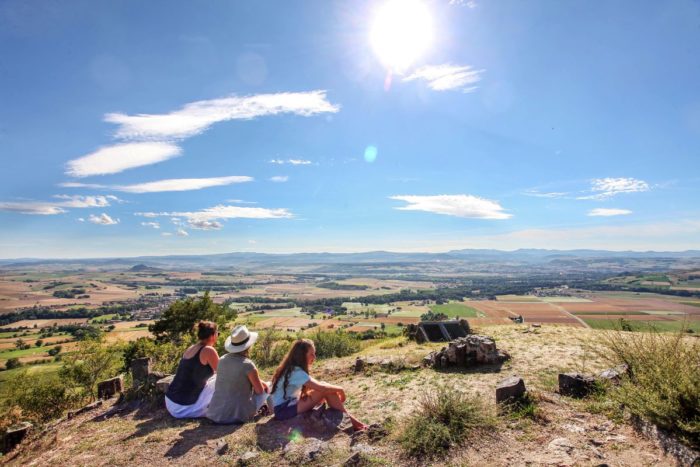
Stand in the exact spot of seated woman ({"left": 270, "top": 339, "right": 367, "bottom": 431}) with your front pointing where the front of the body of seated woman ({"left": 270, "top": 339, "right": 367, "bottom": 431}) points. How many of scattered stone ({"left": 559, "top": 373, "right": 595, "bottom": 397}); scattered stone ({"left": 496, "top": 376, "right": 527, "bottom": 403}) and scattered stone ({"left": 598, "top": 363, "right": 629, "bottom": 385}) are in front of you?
3

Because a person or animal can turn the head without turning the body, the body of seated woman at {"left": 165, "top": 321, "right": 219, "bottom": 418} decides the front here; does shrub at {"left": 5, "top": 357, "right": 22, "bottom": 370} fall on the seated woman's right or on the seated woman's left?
on the seated woman's left

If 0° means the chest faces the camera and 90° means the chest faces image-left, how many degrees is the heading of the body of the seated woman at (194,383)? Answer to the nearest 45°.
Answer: approximately 225°

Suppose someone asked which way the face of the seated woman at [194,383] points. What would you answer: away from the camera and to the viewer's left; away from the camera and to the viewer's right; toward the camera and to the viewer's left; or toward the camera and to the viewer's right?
away from the camera and to the viewer's right

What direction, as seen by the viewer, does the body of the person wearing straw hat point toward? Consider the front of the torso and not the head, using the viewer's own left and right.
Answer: facing away from the viewer and to the right of the viewer

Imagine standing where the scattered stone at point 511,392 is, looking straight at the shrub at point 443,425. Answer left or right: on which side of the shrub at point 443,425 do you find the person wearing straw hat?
right

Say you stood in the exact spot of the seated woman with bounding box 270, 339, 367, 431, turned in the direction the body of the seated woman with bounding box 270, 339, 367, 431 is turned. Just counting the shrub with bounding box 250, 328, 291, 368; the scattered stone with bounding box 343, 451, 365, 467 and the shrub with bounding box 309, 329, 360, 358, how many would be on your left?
2

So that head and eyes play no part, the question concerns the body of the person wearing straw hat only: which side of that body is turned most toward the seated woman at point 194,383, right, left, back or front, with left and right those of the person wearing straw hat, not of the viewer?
left

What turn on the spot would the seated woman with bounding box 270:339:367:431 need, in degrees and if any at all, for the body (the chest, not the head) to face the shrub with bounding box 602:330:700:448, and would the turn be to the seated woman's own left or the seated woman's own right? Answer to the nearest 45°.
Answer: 0° — they already face it

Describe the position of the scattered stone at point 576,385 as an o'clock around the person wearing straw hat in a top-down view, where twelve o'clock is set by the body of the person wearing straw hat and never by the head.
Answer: The scattered stone is roughly at 2 o'clock from the person wearing straw hat.

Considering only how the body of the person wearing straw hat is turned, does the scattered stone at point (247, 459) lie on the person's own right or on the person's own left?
on the person's own right

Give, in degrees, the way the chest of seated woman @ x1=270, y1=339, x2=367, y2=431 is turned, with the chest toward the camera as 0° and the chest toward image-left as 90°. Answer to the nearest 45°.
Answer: approximately 270°
